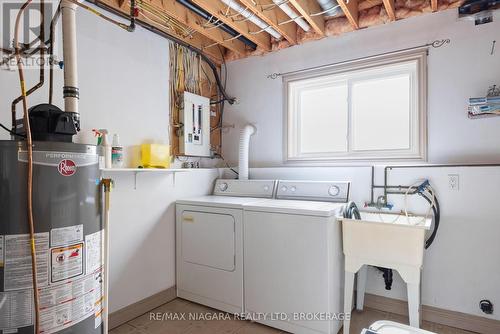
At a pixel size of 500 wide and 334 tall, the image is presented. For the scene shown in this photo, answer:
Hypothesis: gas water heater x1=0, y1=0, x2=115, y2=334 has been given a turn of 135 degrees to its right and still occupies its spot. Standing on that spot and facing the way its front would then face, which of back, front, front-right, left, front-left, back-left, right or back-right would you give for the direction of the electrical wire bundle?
right

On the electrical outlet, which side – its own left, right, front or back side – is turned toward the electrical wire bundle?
right

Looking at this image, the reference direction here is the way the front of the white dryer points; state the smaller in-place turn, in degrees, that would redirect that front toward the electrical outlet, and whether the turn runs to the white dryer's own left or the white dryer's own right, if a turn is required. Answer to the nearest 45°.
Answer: approximately 135° to the white dryer's own left

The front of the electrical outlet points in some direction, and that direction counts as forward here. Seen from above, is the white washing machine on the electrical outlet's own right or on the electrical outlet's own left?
on the electrical outlet's own right

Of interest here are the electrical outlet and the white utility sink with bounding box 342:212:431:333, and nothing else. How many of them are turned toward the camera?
2

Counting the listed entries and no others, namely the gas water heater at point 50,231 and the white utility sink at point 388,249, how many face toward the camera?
2

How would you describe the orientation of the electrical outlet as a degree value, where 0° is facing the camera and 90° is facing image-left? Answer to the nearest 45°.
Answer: approximately 0°
